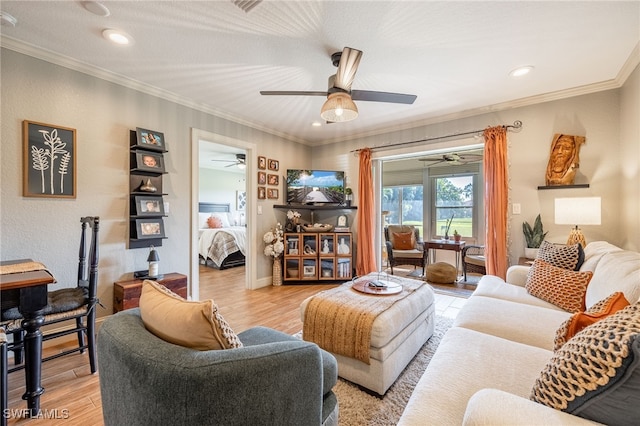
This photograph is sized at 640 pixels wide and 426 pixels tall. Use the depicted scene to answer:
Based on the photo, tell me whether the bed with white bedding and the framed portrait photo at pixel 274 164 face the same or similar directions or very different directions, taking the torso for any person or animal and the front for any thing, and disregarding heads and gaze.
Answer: same or similar directions

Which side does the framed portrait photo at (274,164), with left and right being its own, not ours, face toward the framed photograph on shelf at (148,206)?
right

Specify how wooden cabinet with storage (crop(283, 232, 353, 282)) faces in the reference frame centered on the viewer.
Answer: facing the viewer

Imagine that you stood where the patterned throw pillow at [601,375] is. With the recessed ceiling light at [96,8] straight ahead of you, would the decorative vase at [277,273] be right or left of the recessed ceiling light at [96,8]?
right

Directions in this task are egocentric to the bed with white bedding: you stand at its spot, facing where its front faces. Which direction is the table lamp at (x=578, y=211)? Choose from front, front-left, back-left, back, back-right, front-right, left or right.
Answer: front

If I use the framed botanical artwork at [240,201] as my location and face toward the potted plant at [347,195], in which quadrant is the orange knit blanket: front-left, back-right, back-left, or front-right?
front-right

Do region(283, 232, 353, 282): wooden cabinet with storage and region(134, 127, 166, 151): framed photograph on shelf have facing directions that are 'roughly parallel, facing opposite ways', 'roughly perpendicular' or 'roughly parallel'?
roughly perpendicular

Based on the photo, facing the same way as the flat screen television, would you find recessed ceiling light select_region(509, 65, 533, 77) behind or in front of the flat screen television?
in front

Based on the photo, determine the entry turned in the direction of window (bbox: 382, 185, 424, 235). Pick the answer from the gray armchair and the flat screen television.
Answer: the gray armchair

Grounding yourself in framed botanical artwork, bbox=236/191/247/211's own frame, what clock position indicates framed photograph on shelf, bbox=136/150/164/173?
The framed photograph on shelf is roughly at 2 o'clock from the framed botanical artwork.

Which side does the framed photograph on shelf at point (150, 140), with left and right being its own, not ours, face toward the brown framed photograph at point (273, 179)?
left

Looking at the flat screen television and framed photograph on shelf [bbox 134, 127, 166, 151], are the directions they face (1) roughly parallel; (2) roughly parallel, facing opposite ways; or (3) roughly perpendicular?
roughly perpendicular

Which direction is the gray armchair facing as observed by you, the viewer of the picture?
facing away from the viewer and to the right of the viewer

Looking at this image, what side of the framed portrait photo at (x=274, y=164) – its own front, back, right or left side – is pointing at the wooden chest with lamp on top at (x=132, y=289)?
right

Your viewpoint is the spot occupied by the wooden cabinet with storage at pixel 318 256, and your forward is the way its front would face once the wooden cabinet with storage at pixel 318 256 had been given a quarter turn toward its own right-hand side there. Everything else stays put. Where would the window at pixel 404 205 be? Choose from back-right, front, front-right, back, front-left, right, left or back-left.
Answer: back-right

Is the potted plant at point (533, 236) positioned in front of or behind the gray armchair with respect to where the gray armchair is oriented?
in front

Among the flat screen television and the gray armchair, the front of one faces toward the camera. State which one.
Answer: the flat screen television

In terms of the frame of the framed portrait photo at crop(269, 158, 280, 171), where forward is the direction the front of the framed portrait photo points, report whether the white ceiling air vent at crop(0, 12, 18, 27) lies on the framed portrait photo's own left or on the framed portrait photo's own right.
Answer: on the framed portrait photo's own right

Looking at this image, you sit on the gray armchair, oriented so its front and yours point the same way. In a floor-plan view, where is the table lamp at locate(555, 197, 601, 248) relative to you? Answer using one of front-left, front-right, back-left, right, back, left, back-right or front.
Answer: front-right
